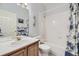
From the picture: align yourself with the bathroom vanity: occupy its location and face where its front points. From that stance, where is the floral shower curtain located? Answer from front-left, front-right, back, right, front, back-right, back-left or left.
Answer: front-left

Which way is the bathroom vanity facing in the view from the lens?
facing the viewer and to the right of the viewer
